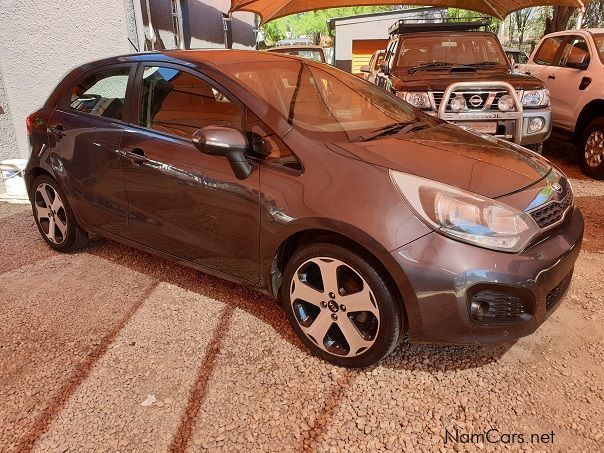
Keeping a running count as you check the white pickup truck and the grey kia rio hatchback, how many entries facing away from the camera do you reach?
0

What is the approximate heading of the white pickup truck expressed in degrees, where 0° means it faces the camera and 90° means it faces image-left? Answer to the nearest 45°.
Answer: approximately 315°

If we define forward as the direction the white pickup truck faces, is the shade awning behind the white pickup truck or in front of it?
behind

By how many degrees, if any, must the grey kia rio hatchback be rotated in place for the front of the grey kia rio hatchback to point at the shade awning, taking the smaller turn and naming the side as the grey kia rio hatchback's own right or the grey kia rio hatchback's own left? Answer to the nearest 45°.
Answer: approximately 135° to the grey kia rio hatchback's own left

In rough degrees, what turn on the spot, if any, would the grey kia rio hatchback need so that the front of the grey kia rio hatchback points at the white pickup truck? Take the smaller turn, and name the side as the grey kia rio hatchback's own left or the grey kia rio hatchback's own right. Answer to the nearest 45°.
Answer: approximately 90° to the grey kia rio hatchback's own left

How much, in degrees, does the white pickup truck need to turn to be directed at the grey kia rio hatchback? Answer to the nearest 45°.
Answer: approximately 45° to its right

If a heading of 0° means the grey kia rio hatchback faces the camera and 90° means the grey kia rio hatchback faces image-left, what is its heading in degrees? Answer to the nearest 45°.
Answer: approximately 315°
